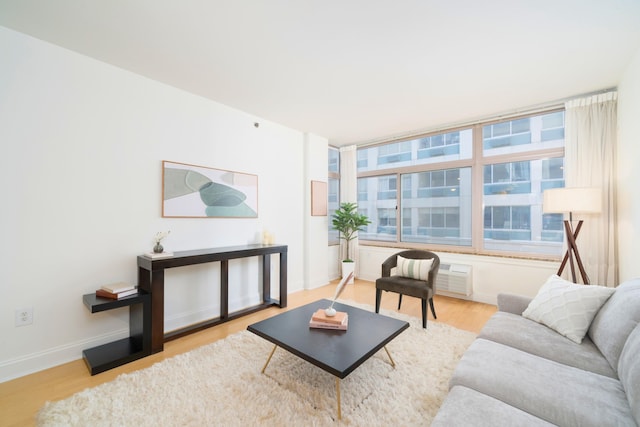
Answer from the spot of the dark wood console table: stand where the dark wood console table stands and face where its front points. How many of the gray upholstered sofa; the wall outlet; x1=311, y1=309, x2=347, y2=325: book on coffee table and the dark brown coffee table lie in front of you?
3

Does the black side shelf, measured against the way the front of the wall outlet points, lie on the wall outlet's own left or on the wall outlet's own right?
on the wall outlet's own left

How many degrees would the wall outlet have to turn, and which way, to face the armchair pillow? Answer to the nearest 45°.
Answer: approximately 45° to its left
